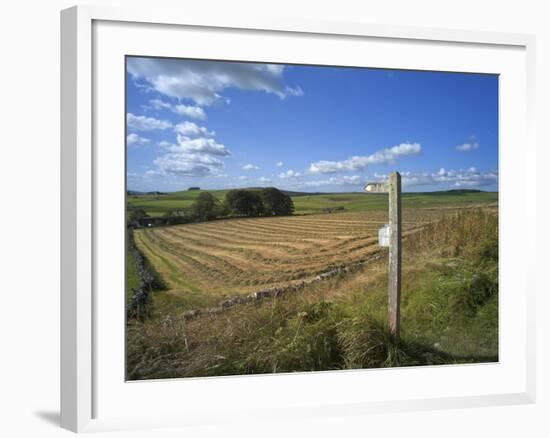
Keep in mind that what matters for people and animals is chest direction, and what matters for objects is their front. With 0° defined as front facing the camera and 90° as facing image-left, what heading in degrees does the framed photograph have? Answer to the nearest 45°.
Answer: approximately 315°
